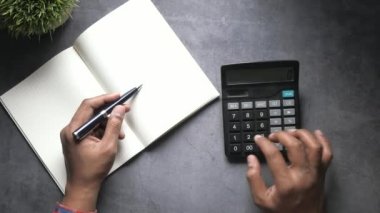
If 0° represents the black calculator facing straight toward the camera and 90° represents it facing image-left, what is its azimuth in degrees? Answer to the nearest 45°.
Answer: approximately 0°
